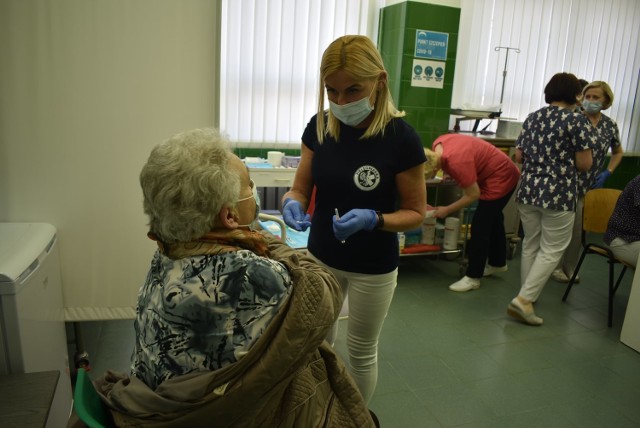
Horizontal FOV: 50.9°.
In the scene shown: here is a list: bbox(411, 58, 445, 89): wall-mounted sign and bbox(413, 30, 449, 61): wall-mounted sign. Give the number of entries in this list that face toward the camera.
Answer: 2

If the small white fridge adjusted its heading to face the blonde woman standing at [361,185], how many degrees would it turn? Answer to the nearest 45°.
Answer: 0° — it already faces them

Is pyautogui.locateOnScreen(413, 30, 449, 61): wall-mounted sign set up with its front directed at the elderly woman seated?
yes

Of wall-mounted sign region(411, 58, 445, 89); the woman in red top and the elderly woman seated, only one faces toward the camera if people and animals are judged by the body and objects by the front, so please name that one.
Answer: the wall-mounted sign

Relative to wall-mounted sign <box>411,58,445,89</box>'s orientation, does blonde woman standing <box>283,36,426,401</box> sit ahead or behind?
ahead

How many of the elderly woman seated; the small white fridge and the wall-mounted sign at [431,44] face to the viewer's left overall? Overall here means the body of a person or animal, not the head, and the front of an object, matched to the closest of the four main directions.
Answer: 0

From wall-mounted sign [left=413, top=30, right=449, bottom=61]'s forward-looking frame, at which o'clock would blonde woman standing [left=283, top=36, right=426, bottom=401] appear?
The blonde woman standing is roughly at 12 o'clock from the wall-mounted sign.

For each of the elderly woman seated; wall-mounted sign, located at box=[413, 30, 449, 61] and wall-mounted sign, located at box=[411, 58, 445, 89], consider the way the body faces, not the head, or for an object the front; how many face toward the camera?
2

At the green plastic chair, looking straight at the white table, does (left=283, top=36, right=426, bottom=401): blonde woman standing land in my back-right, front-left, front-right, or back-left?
front-right

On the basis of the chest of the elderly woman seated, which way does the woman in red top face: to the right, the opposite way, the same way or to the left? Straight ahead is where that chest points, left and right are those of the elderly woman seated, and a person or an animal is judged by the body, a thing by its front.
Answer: to the left

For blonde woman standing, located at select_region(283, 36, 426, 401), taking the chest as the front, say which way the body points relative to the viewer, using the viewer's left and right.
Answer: facing the viewer and to the left of the viewer

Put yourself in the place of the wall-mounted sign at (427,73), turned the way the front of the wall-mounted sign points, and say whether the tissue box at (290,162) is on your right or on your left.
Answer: on your right

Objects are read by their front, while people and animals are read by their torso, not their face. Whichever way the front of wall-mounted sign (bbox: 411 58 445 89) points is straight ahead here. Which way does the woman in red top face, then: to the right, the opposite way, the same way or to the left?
to the right

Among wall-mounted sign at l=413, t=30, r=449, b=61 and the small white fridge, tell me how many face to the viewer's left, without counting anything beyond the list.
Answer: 0

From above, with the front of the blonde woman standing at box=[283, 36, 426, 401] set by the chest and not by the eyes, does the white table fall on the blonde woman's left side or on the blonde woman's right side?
on the blonde woman's right side

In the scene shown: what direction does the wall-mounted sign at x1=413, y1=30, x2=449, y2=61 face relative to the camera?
toward the camera
